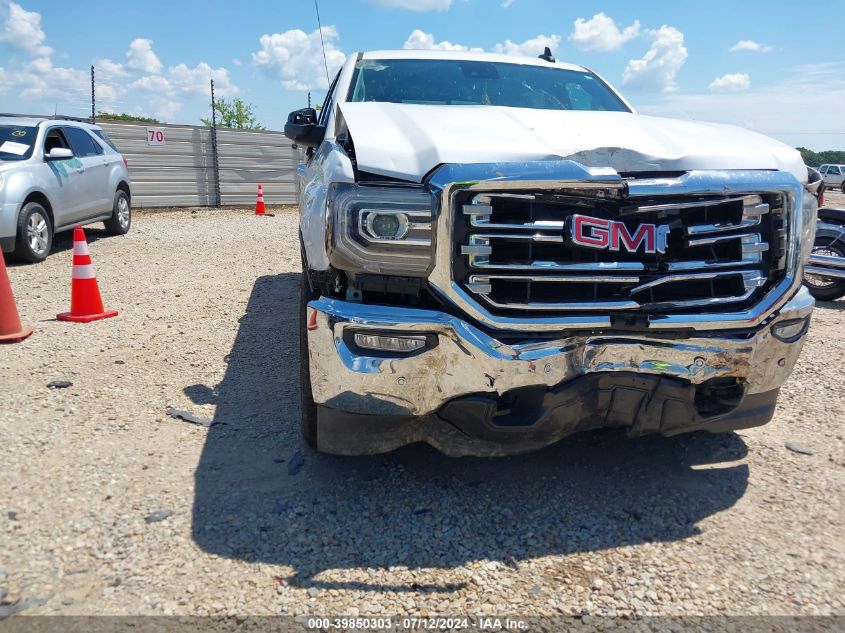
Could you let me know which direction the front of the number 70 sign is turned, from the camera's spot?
facing the viewer

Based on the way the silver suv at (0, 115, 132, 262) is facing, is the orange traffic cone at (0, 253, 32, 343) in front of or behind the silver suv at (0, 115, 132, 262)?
in front

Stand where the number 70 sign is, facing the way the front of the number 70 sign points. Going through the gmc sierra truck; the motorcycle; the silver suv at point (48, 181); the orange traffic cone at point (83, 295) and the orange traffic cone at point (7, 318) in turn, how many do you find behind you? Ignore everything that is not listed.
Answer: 0

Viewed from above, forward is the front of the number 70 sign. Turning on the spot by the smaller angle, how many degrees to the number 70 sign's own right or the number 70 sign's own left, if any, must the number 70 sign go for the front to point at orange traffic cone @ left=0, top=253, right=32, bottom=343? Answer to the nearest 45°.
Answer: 0° — it already faces it

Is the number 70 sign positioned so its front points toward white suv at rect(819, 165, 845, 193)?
no

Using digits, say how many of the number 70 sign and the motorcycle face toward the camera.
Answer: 1

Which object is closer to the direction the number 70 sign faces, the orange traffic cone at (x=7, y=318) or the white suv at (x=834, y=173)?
the orange traffic cone

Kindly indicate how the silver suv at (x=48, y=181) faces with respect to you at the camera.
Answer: facing the viewer and to the left of the viewer

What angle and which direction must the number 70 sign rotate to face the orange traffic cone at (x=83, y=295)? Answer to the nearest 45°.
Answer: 0° — it already faces it

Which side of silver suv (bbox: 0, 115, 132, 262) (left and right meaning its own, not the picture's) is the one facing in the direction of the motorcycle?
left

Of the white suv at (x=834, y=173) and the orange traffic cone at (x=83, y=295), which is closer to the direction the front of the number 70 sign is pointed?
the orange traffic cone

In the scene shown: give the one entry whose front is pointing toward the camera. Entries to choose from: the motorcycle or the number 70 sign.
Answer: the number 70 sign

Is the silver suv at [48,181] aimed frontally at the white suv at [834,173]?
no
